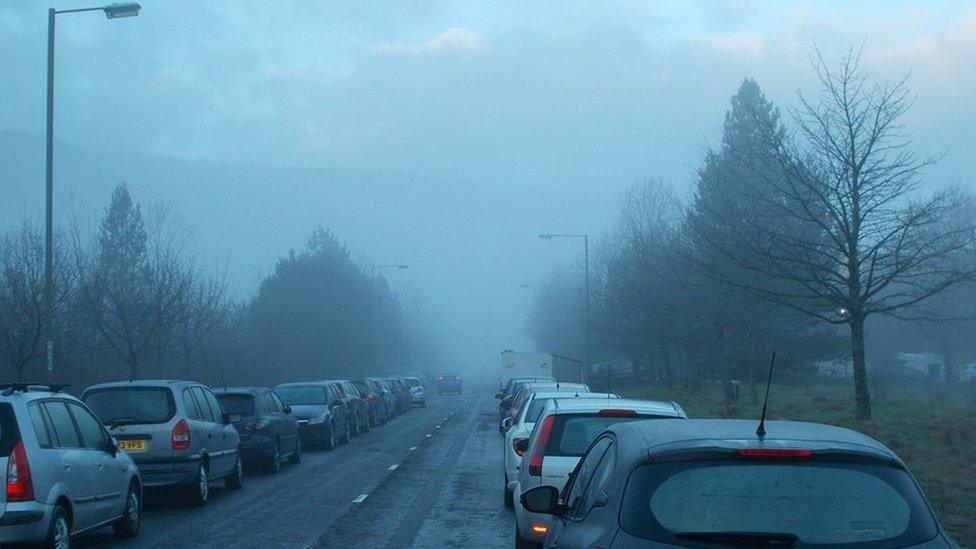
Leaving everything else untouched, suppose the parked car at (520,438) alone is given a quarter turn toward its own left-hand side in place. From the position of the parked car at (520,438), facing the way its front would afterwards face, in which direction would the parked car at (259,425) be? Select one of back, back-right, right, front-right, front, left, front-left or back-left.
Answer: front-right

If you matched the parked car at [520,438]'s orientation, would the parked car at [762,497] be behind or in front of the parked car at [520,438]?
behind

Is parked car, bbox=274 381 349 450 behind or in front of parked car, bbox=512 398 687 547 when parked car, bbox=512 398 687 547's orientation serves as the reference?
in front

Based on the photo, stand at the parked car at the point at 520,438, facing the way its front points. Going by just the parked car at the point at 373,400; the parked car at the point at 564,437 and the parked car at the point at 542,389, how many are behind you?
1

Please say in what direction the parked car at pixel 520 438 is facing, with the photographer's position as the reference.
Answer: facing away from the viewer

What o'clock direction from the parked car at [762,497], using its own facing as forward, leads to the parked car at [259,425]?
the parked car at [259,425] is roughly at 11 o'clock from the parked car at [762,497].

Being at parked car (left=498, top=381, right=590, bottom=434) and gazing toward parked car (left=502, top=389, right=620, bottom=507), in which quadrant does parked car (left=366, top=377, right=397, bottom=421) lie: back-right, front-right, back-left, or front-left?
back-right

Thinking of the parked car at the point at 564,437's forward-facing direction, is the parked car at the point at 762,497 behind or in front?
behind

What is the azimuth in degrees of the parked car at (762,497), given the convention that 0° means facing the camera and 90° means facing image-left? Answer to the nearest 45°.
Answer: approximately 180°

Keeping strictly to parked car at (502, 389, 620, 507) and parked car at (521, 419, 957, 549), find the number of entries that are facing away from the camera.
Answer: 2

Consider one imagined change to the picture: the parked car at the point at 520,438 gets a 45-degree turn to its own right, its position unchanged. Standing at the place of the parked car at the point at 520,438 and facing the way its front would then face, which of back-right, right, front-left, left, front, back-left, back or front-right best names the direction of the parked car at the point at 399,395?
front-left

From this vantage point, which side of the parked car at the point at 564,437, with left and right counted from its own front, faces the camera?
back

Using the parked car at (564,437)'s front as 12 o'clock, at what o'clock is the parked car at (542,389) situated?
the parked car at (542,389) is roughly at 12 o'clock from the parked car at (564,437).
